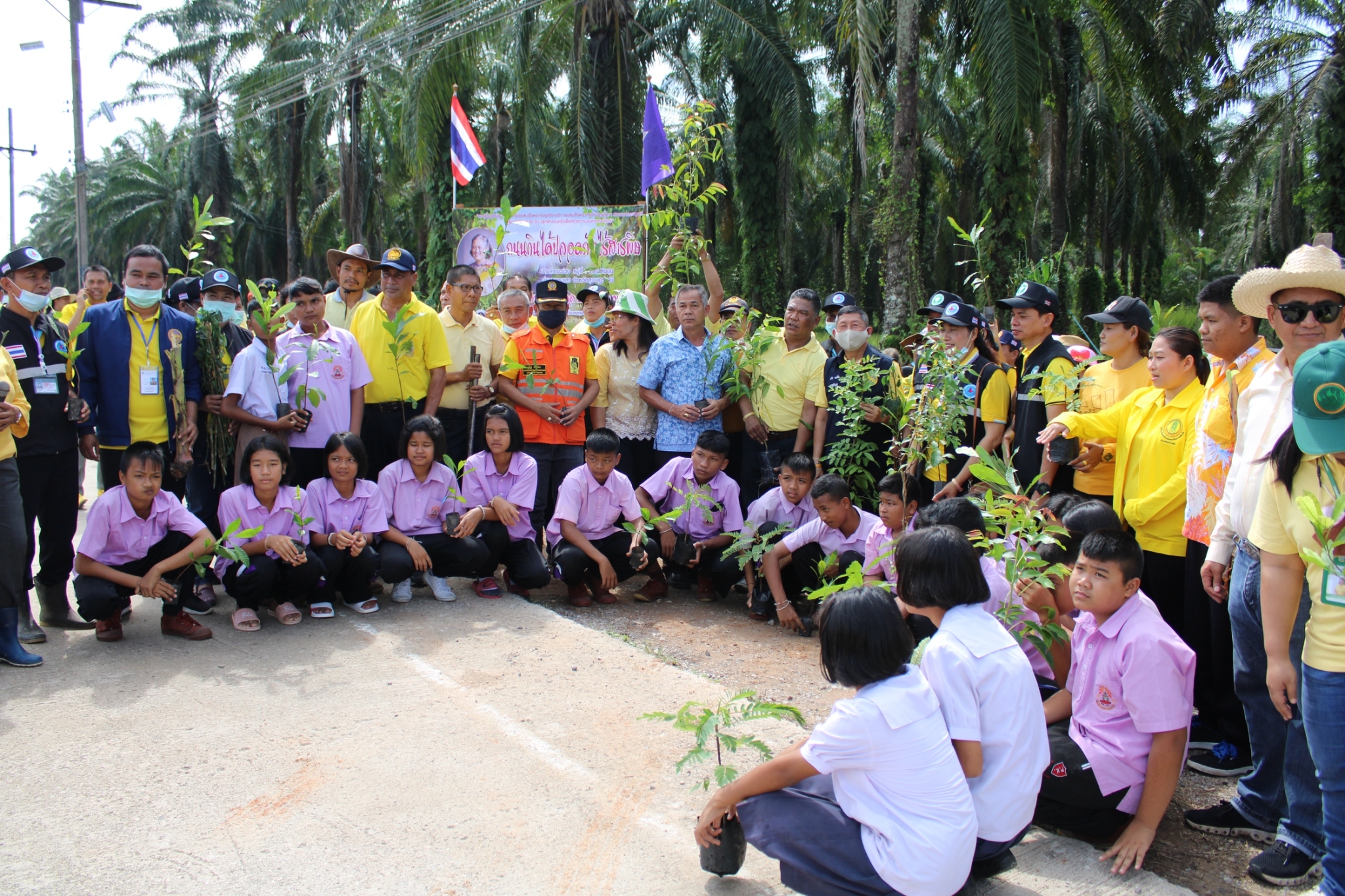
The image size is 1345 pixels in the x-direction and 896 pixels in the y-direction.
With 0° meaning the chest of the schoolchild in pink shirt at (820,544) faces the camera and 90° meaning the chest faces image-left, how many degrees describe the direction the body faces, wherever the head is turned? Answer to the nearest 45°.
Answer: approximately 45°

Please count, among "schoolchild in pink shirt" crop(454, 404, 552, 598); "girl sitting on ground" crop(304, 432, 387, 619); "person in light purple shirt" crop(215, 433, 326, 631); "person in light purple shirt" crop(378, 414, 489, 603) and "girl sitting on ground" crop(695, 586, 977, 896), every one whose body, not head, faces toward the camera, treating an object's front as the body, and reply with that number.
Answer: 4

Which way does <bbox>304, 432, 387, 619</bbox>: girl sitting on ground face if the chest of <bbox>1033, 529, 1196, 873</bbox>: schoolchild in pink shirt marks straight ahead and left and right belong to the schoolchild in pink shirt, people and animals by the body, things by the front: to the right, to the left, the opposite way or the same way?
to the left

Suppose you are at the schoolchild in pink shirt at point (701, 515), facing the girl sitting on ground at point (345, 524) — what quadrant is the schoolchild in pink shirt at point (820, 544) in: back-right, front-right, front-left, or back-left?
back-left

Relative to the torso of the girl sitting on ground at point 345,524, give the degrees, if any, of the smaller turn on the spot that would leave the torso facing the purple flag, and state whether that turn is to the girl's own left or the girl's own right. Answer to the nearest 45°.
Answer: approximately 135° to the girl's own left
